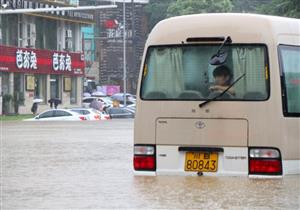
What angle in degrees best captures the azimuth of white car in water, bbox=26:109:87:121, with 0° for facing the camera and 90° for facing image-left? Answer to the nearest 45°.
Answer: approximately 90°

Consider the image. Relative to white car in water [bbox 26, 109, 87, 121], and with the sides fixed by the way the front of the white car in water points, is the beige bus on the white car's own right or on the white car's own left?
on the white car's own left

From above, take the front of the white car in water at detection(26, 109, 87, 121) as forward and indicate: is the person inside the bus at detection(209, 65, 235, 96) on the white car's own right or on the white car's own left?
on the white car's own left
